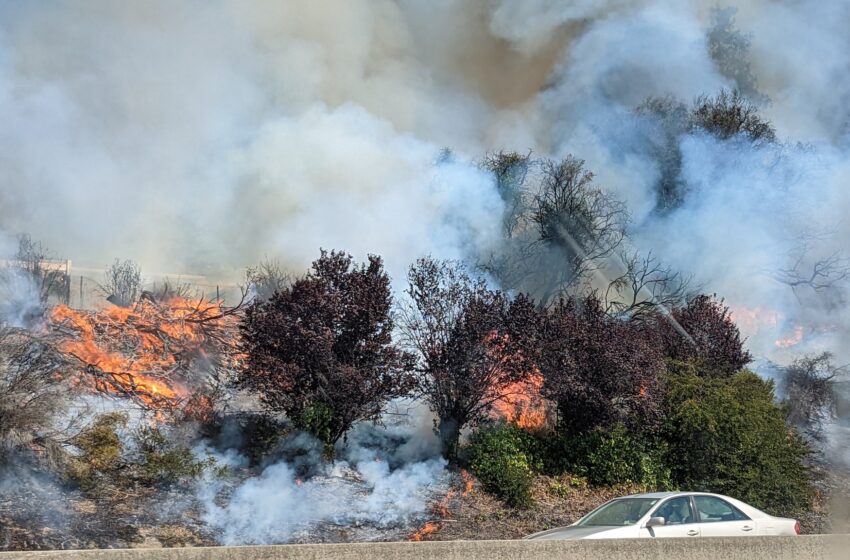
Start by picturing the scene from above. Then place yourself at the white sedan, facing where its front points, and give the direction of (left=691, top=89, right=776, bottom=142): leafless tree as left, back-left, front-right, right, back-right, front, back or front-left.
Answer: back-right

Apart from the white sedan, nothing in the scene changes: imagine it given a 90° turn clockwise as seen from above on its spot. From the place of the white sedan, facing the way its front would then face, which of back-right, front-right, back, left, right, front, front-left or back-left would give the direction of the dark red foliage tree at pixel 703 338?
front-right

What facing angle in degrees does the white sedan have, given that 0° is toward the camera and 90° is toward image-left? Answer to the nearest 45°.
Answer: approximately 45°

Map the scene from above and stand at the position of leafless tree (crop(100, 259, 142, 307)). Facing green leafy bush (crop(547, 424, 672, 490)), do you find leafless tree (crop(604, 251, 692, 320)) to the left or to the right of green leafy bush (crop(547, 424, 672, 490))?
left

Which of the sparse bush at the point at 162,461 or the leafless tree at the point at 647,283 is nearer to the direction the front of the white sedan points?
the sparse bush

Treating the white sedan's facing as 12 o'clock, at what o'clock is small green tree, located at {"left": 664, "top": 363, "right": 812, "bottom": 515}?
The small green tree is roughly at 5 o'clock from the white sedan.
